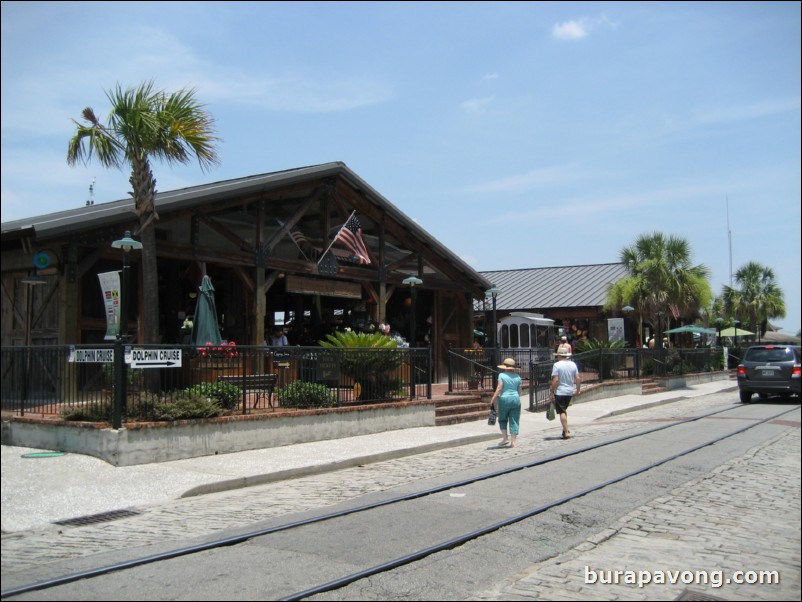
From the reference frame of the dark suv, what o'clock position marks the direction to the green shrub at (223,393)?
The green shrub is roughly at 7 o'clock from the dark suv.

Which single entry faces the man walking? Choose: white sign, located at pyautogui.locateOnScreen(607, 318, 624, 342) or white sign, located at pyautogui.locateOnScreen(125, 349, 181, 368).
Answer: white sign, located at pyautogui.locateOnScreen(607, 318, 624, 342)

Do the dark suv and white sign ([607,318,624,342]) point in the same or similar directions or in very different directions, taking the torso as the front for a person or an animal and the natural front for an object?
very different directions

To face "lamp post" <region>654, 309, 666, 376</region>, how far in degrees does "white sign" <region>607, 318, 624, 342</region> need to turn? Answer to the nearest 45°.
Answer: approximately 135° to its left

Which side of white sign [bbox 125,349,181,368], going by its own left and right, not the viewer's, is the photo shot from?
front

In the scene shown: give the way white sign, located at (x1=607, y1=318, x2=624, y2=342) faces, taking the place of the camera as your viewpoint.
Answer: facing the viewer

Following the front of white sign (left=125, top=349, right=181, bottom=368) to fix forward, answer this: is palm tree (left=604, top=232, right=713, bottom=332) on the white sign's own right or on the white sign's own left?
on the white sign's own left

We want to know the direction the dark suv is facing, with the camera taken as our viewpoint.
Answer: facing away from the viewer

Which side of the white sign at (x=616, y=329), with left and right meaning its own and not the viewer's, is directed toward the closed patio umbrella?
front

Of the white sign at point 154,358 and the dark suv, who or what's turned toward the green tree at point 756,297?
the dark suv

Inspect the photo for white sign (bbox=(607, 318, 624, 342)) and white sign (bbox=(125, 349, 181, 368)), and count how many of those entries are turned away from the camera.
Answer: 0

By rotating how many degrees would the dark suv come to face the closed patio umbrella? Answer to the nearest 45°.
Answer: approximately 135° to its left

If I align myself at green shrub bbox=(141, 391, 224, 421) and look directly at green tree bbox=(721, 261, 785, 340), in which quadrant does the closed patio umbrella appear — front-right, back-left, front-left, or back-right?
front-left

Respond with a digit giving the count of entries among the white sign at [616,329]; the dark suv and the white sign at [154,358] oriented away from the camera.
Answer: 1

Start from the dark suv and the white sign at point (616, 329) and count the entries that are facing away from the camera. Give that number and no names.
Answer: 1
